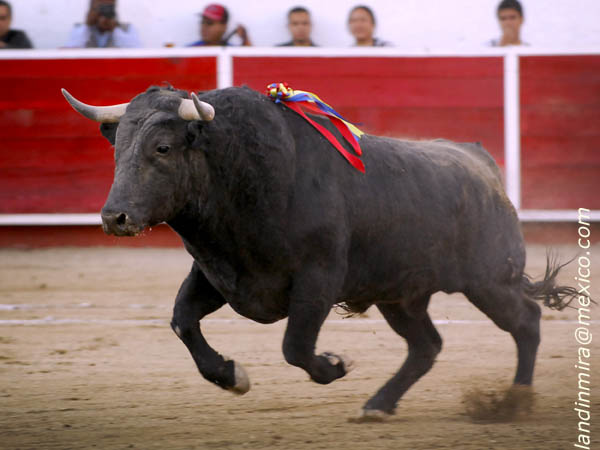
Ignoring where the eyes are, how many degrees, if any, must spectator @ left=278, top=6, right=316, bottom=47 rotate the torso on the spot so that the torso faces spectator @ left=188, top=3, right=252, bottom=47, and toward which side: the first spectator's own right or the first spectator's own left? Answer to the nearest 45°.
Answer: approximately 90° to the first spectator's own right

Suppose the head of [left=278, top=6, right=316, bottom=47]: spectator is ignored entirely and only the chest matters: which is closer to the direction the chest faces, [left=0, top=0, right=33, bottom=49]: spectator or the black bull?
the black bull

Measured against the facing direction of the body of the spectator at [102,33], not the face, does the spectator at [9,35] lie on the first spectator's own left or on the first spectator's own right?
on the first spectator's own right

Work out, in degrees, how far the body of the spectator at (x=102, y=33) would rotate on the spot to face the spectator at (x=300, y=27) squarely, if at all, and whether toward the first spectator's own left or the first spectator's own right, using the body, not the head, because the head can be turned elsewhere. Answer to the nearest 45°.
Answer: approximately 90° to the first spectator's own left

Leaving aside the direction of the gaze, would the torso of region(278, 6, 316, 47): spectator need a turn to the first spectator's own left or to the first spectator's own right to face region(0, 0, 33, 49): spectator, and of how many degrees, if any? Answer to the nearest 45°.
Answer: approximately 90° to the first spectator's own right

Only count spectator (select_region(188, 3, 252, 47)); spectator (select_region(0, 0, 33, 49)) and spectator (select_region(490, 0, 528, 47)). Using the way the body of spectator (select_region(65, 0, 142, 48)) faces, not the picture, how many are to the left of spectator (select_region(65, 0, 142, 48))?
2

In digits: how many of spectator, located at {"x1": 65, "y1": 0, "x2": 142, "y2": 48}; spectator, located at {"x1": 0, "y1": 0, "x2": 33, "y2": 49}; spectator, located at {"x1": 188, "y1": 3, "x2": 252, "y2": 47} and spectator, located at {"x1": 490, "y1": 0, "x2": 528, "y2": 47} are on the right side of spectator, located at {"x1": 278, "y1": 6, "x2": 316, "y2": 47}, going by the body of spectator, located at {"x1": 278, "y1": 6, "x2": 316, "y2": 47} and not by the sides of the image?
3

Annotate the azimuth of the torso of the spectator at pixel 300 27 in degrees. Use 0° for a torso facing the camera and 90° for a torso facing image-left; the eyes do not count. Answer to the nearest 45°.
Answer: approximately 0°

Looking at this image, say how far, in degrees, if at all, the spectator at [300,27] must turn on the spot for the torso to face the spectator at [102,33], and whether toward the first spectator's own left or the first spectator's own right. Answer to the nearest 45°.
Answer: approximately 90° to the first spectator's own right

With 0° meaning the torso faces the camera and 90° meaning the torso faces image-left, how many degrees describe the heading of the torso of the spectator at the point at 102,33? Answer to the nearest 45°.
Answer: approximately 0°

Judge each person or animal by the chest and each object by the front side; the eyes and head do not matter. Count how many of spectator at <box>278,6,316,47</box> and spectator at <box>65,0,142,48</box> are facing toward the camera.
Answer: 2
